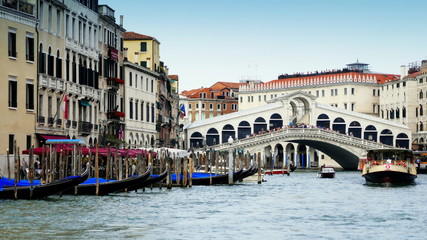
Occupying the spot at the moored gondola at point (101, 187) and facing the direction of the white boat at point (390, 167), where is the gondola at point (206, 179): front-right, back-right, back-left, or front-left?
front-left

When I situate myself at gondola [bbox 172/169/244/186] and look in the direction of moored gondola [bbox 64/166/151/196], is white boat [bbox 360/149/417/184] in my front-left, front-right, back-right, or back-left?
back-left

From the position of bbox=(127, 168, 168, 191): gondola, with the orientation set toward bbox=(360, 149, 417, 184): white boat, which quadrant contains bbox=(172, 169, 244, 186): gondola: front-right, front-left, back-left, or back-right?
front-left

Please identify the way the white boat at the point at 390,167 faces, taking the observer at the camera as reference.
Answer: facing the viewer

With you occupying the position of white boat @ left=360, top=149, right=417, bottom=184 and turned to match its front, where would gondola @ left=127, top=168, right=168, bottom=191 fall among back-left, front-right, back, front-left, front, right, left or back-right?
front-right

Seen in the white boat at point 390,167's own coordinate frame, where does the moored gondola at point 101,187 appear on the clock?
The moored gondola is roughly at 1 o'clock from the white boat.

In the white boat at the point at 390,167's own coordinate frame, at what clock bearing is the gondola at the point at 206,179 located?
The gondola is roughly at 2 o'clock from the white boat.

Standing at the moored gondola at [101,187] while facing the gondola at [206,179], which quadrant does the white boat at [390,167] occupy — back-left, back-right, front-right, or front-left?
front-right
